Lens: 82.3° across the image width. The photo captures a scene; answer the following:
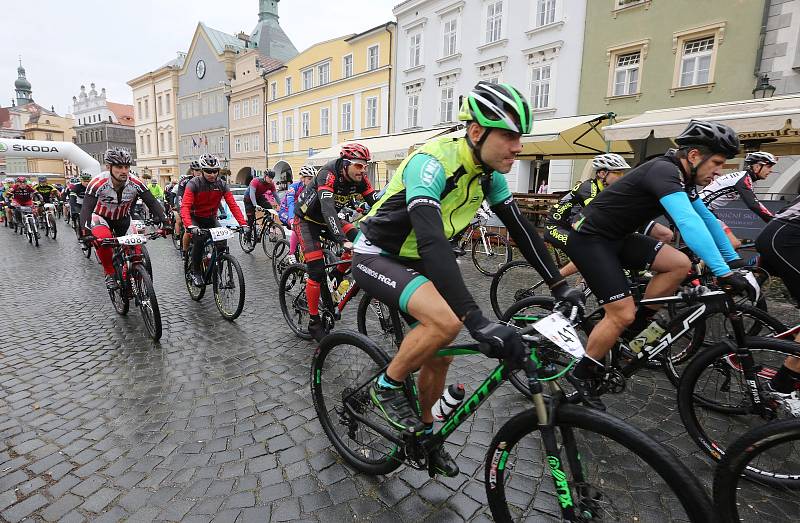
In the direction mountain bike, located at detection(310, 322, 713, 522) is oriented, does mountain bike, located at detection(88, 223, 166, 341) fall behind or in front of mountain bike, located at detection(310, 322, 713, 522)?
behind

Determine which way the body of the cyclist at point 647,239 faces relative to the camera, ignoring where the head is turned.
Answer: to the viewer's right

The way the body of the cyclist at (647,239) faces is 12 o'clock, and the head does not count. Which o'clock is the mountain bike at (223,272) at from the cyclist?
The mountain bike is roughly at 6 o'clock from the cyclist.

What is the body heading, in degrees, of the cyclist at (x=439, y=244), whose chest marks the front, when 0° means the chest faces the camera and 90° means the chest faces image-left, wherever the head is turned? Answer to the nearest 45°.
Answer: approximately 315°

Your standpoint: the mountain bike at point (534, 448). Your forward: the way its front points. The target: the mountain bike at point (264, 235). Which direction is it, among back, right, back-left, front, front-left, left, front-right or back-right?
back

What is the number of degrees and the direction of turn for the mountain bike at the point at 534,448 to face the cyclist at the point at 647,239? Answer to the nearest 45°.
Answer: approximately 90° to its left

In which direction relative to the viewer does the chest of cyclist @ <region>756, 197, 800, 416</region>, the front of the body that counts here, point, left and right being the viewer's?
facing to the right of the viewer

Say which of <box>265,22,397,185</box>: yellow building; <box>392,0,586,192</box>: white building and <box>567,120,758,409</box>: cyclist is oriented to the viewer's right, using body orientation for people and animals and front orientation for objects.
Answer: the cyclist
